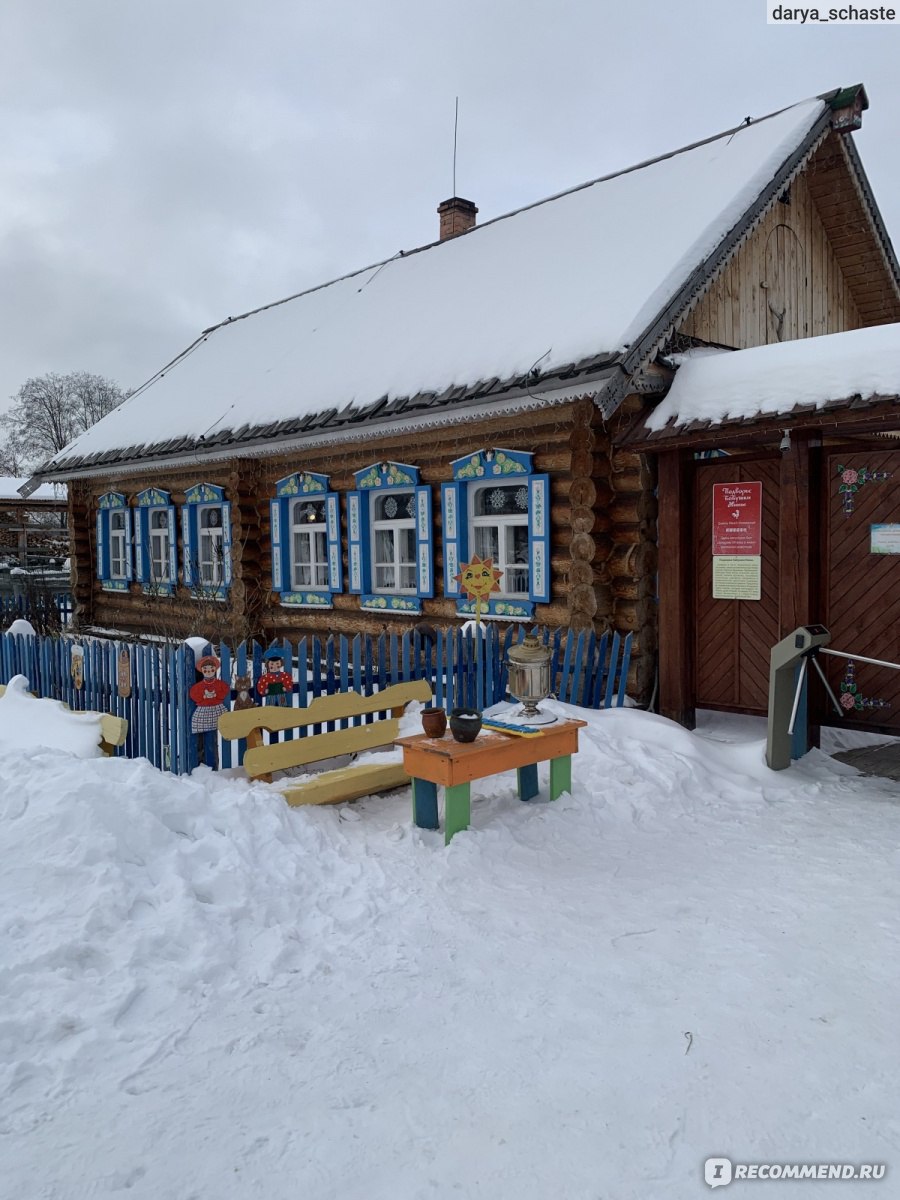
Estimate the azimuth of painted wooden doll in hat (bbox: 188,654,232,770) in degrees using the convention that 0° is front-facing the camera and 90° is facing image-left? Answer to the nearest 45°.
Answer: approximately 0°

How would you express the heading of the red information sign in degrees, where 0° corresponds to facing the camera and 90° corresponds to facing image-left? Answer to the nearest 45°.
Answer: approximately 0°

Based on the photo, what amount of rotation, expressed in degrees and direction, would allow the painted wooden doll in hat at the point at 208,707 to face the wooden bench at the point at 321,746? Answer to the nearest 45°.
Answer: approximately 45° to its left

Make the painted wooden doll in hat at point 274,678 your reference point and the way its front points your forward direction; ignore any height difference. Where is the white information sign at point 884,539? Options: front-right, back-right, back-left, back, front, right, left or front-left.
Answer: left

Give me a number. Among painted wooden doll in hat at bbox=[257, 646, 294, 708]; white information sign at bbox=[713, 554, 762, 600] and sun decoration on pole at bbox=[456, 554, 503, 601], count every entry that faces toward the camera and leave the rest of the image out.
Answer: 3

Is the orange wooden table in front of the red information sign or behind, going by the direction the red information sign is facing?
in front

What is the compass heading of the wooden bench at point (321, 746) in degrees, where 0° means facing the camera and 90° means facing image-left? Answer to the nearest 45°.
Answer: approximately 315°

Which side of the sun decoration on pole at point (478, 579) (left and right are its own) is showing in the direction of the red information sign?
left

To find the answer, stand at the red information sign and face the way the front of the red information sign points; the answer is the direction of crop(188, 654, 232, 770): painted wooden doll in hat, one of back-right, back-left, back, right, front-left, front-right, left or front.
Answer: front-right

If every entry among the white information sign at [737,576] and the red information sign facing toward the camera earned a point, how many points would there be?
2
